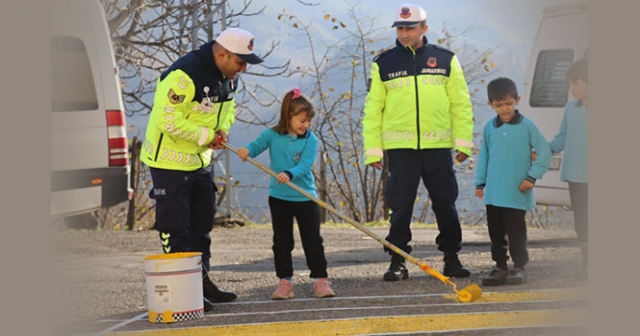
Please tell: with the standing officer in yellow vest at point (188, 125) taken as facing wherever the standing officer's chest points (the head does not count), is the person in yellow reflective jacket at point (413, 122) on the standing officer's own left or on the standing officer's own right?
on the standing officer's own left

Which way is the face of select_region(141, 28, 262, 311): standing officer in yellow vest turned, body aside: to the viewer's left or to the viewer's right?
to the viewer's right

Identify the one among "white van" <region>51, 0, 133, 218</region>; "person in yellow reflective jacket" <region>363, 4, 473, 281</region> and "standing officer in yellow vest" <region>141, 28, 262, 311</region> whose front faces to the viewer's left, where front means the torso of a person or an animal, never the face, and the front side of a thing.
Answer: the white van

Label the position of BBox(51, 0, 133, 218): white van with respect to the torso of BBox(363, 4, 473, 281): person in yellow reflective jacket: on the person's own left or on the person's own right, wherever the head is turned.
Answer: on the person's own right

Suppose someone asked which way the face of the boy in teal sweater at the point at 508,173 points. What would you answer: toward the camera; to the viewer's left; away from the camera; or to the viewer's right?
toward the camera

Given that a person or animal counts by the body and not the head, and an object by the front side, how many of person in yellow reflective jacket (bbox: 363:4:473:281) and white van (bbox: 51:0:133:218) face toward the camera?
1

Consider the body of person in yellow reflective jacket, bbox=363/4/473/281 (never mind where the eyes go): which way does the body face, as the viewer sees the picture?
toward the camera

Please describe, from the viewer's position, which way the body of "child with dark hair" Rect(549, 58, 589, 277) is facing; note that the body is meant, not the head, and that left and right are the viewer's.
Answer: facing the viewer and to the left of the viewer

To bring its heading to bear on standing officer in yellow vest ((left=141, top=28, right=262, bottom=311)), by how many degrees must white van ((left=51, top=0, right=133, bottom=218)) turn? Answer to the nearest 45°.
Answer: approximately 180°
